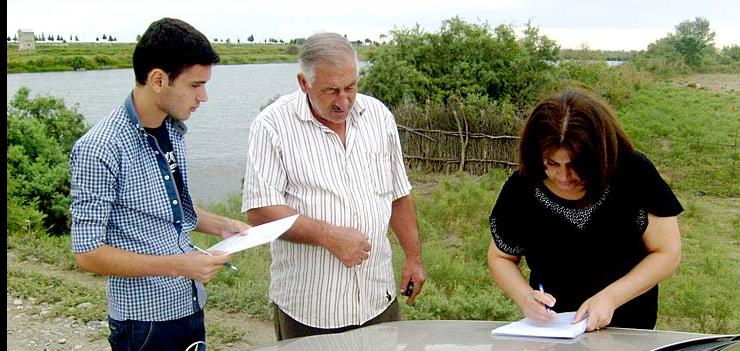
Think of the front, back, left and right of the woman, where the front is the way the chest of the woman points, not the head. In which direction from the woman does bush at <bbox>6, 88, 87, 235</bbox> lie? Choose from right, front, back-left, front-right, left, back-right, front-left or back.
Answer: back-right

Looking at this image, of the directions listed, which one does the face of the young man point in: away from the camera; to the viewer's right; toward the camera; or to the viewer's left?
to the viewer's right

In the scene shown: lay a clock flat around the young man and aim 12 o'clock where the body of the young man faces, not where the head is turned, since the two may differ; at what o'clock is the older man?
The older man is roughly at 11 o'clock from the young man.

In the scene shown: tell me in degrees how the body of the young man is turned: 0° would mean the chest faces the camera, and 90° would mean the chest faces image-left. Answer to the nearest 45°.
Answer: approximately 270°

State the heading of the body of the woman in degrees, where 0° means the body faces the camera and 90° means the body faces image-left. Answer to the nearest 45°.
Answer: approximately 0°

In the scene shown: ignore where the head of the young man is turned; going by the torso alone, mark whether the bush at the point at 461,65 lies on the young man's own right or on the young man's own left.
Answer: on the young man's own left
